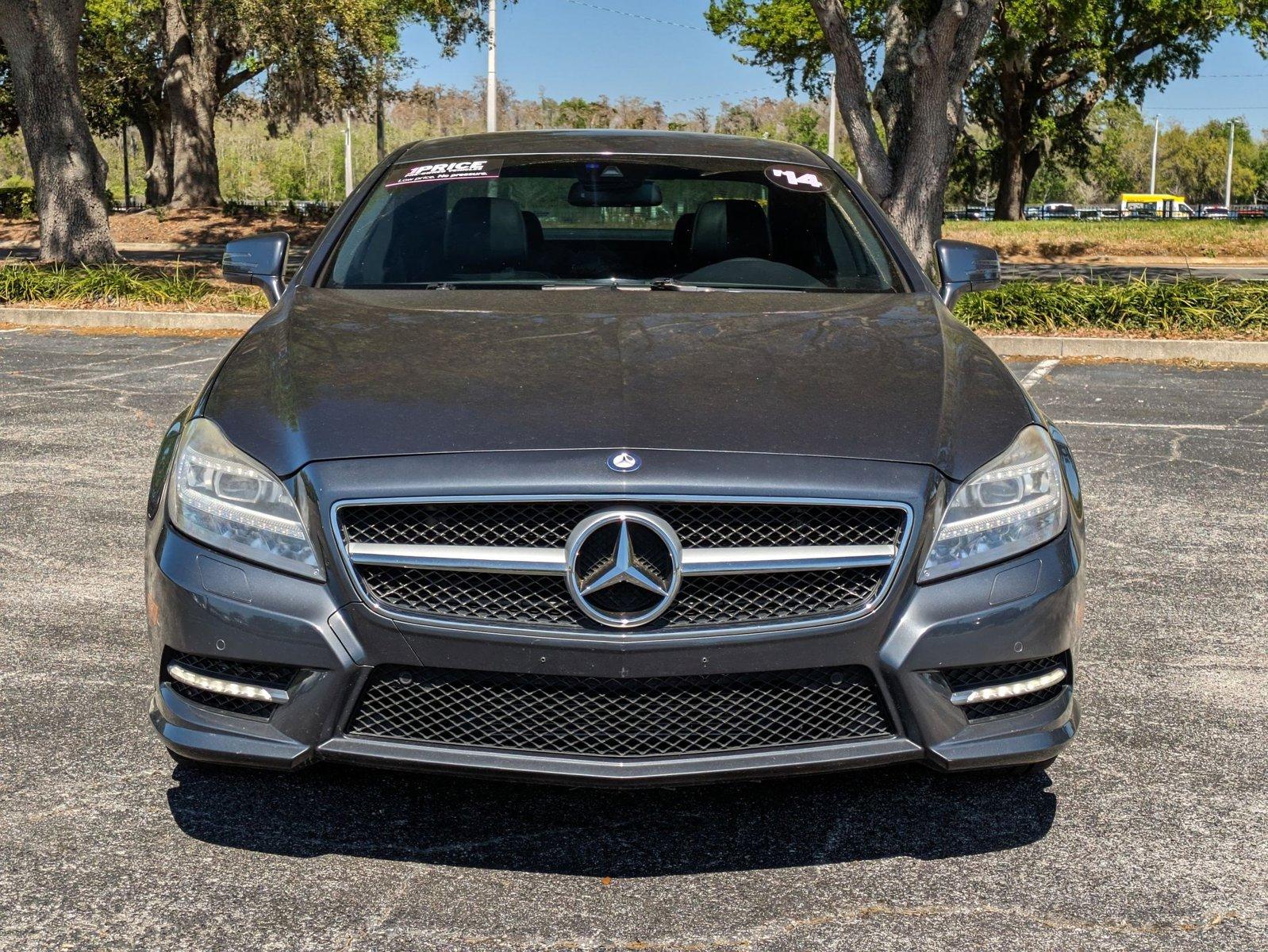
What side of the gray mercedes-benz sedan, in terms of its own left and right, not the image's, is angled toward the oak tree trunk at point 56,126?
back

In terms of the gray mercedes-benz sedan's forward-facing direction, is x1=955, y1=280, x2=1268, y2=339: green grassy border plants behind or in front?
behind

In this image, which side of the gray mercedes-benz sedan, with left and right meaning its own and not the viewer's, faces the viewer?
front

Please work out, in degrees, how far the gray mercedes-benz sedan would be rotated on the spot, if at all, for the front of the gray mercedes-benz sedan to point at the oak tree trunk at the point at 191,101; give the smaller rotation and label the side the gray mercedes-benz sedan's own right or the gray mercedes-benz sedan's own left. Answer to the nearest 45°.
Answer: approximately 180°

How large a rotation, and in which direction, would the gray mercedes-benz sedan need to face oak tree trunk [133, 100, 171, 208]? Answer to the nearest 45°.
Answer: approximately 180°

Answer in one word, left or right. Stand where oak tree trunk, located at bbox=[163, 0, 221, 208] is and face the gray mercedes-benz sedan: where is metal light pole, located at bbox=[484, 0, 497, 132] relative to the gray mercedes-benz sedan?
left

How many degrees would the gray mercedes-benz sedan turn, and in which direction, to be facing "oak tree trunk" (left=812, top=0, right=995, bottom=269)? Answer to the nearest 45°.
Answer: approximately 180°

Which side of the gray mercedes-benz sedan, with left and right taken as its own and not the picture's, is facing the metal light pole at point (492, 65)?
back

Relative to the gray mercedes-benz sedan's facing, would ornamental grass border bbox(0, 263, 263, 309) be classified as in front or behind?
behind

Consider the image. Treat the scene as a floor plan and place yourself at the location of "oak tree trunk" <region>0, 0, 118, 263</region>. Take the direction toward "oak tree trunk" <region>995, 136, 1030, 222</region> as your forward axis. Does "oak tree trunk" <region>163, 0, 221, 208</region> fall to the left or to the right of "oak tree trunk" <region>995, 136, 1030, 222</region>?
left

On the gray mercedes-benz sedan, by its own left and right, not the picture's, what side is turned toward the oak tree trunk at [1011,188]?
back
